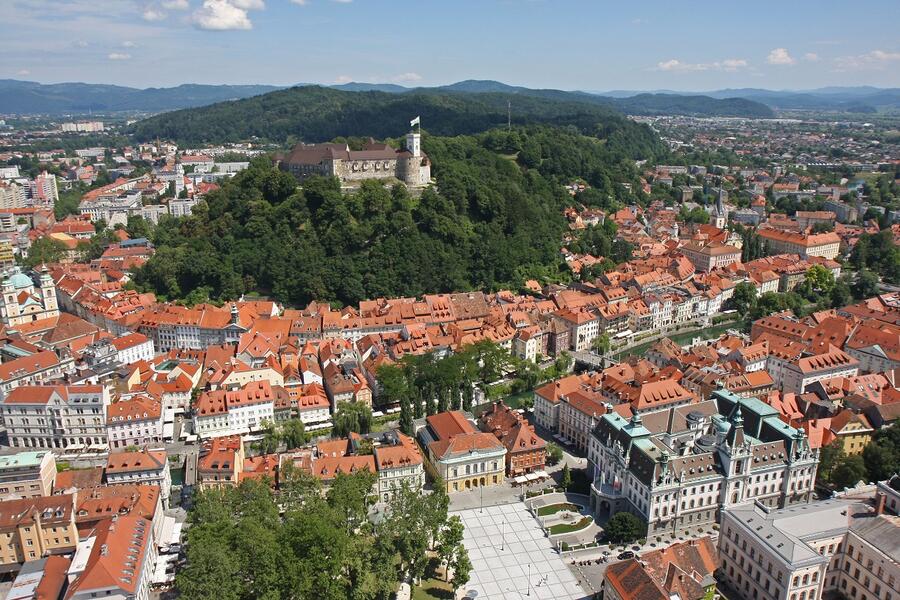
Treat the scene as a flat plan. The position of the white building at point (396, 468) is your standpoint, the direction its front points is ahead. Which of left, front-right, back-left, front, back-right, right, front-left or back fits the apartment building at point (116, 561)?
front-right

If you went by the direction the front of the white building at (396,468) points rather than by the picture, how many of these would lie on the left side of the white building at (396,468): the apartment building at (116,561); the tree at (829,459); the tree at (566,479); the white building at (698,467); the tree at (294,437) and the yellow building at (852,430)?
4

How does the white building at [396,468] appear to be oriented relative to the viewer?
toward the camera

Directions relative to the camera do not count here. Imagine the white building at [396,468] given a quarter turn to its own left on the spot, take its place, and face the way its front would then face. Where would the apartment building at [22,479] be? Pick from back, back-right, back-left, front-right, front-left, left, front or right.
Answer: back

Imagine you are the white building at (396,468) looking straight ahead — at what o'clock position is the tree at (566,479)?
The tree is roughly at 9 o'clock from the white building.

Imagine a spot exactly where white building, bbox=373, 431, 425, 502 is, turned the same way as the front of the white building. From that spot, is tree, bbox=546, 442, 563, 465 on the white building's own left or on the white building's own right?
on the white building's own left

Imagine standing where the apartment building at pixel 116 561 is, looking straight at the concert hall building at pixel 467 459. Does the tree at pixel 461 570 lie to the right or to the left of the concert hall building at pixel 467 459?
right

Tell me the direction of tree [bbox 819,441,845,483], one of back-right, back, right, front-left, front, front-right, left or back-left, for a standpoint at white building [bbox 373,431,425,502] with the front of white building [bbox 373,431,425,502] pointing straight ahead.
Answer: left

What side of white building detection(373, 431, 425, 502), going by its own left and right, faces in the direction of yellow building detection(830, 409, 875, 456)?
left

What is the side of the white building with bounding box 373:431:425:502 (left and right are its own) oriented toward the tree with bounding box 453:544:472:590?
front

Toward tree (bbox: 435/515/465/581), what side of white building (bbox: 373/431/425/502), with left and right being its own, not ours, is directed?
front

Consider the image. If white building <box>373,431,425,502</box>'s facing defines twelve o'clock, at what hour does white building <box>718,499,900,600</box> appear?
white building <box>718,499,900,600</box> is roughly at 10 o'clock from white building <box>373,431,425,502</box>.

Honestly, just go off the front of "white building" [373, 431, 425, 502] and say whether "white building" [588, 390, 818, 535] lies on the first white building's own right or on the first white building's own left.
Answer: on the first white building's own left

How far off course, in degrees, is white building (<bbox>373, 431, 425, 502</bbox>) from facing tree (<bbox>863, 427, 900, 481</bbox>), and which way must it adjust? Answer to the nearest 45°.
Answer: approximately 90° to its left

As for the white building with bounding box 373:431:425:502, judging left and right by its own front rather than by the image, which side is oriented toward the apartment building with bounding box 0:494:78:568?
right

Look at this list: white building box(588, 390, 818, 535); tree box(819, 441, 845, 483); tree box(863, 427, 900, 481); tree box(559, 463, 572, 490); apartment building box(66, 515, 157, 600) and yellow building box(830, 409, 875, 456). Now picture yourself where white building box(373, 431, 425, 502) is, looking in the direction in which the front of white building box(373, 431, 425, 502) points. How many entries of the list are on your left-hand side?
5

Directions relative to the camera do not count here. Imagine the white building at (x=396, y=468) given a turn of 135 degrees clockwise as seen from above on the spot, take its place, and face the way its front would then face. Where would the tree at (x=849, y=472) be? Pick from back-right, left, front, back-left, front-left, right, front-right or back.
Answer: back-right
